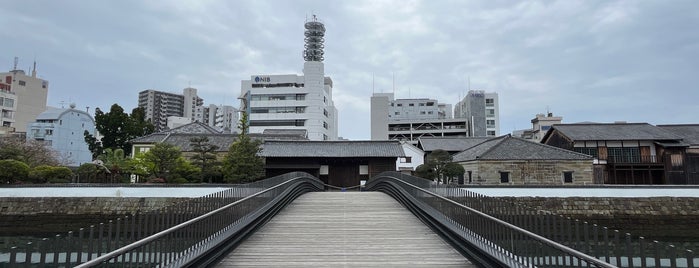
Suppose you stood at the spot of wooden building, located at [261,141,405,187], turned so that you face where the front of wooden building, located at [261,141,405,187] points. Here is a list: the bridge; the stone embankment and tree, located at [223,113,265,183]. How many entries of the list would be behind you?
0

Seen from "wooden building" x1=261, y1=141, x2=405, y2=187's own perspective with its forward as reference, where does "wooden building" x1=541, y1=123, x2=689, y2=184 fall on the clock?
"wooden building" x1=541, y1=123, x2=689, y2=184 is roughly at 9 o'clock from "wooden building" x1=261, y1=141, x2=405, y2=187.

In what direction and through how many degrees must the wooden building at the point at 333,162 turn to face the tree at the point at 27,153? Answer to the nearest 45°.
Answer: approximately 90° to its right

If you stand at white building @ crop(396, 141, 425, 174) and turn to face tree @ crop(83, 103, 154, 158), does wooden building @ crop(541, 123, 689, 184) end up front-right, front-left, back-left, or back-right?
back-left

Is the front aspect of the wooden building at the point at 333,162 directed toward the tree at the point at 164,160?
no

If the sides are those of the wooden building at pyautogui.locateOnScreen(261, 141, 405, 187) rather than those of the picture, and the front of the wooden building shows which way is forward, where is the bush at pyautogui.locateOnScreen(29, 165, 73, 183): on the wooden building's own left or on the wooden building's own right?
on the wooden building's own right

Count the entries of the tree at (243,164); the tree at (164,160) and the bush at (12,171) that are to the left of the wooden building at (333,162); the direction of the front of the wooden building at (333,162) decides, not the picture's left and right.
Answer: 0

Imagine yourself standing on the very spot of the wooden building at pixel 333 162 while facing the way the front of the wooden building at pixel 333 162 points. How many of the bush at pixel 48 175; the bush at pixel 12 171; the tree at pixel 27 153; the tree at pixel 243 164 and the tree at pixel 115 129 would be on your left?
0

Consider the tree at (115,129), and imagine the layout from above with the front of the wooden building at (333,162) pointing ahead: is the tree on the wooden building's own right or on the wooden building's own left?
on the wooden building's own right

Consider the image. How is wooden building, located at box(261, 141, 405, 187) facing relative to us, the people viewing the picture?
facing the viewer

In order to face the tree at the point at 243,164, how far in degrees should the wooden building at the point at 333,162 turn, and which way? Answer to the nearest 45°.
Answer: approximately 45° to its right

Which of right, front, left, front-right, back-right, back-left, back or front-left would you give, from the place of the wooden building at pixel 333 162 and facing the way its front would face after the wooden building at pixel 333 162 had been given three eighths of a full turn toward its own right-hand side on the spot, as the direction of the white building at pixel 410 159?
right

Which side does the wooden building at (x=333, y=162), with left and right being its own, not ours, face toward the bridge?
front

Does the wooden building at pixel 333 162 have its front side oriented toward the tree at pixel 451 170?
no
